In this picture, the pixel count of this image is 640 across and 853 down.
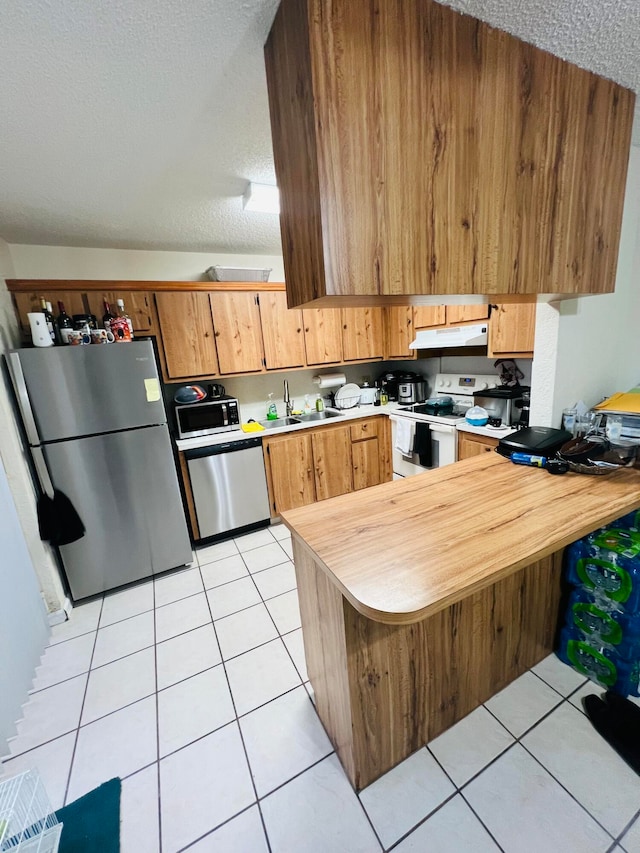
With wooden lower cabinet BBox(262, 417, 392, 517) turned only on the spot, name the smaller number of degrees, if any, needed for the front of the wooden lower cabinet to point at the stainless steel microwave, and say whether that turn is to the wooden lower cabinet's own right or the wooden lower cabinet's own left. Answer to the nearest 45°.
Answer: approximately 135° to the wooden lower cabinet's own right

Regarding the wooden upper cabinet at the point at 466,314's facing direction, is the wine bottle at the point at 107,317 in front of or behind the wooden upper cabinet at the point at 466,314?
in front

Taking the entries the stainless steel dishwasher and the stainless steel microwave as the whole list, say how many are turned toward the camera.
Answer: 2

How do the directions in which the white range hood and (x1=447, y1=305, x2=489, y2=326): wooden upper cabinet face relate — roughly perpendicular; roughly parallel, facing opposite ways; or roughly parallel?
roughly parallel

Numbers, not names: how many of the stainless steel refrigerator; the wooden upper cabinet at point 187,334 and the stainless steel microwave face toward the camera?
3

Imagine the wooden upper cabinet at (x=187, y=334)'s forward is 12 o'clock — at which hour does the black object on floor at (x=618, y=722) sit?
The black object on floor is roughly at 11 o'clock from the wooden upper cabinet.

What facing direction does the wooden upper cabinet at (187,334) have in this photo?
toward the camera

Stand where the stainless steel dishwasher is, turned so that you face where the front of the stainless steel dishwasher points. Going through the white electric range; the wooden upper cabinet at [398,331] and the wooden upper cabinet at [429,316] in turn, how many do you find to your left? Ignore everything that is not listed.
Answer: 3

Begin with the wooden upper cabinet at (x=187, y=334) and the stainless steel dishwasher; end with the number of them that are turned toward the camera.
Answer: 2

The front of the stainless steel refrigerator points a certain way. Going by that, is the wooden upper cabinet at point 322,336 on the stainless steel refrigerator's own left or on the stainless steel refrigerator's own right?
on the stainless steel refrigerator's own left

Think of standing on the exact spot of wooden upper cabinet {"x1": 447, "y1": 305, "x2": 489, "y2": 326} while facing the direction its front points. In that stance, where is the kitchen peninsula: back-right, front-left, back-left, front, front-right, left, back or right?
front-left

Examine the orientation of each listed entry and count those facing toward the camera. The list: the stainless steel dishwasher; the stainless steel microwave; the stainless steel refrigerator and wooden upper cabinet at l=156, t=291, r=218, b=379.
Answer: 4

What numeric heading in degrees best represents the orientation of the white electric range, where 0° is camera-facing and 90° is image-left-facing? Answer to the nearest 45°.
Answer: approximately 45°

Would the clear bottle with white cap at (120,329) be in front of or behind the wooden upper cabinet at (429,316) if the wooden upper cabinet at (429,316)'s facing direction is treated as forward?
in front

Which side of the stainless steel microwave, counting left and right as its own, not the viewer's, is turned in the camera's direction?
front

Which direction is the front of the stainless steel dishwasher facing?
toward the camera

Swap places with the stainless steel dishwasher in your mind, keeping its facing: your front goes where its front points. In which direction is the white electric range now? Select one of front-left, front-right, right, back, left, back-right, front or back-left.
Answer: left

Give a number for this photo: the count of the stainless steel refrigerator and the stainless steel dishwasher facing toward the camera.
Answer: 2
